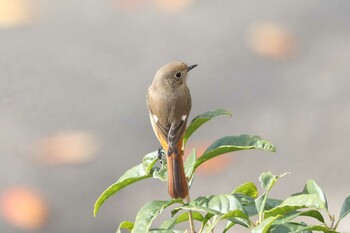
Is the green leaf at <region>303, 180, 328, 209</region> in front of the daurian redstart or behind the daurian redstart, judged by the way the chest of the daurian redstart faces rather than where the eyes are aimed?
behind

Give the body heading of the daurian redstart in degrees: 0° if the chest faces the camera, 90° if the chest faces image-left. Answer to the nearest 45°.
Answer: approximately 180°

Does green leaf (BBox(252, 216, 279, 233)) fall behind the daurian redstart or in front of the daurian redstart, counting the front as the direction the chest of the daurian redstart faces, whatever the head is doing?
behind

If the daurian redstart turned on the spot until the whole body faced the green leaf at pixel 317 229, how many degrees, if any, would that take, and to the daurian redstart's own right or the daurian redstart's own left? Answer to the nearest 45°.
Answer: approximately 135° to the daurian redstart's own right
